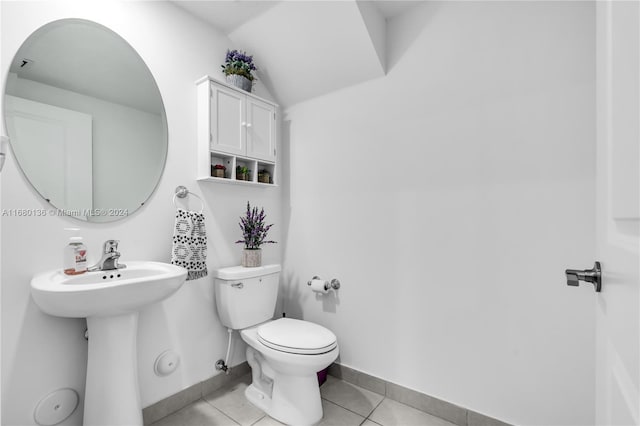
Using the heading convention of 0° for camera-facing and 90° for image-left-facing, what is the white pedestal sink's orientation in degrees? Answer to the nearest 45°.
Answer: approximately 315°

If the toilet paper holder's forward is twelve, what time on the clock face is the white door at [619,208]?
The white door is roughly at 10 o'clock from the toilet paper holder.
